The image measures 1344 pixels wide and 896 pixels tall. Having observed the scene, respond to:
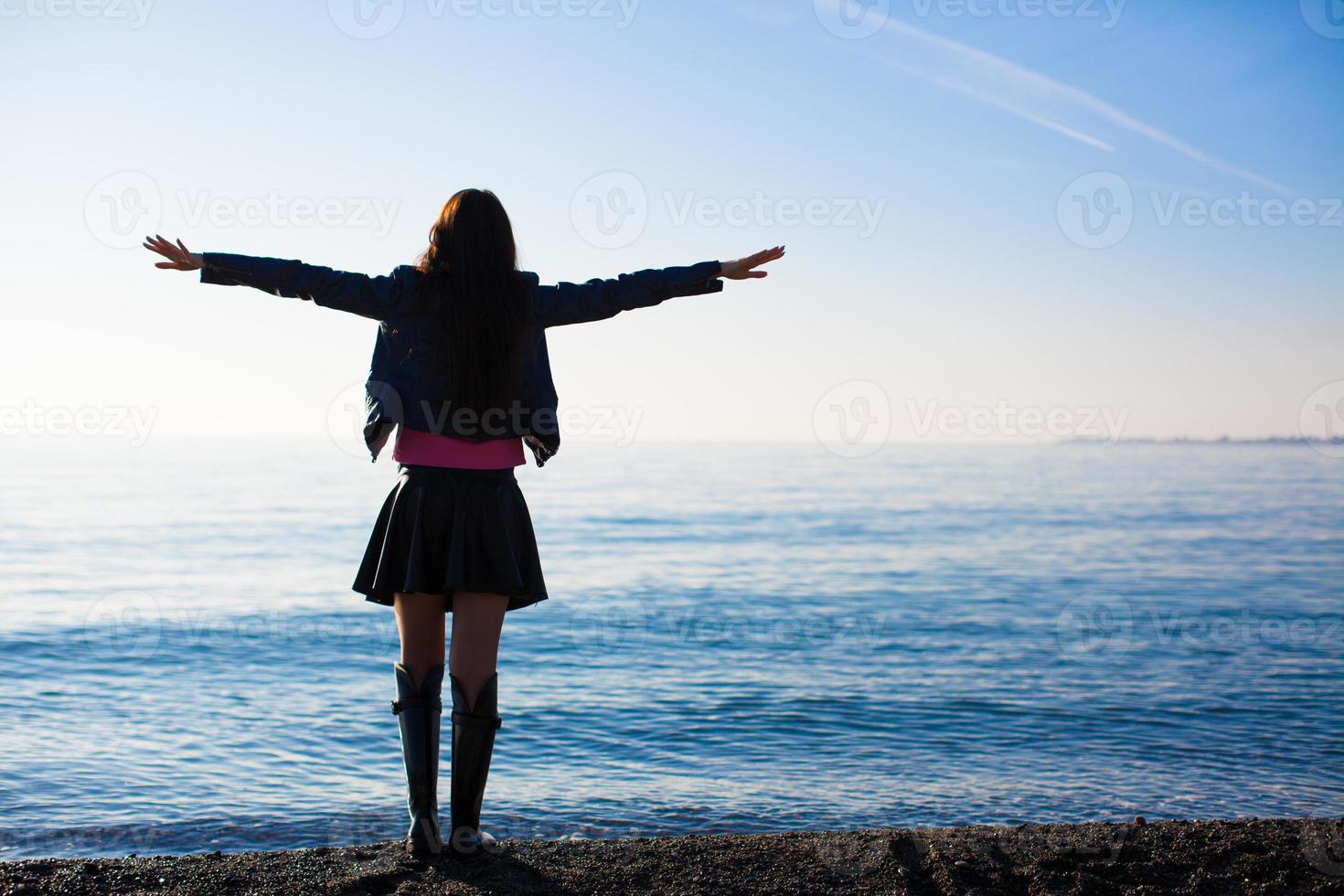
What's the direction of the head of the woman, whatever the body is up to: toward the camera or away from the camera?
away from the camera

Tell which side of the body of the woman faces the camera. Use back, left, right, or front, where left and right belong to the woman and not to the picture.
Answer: back
